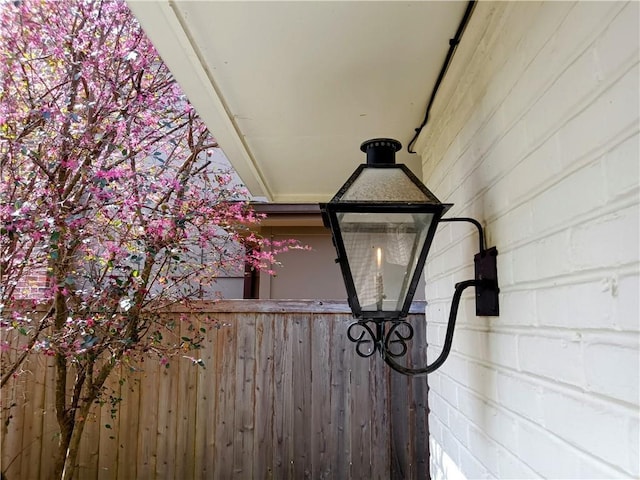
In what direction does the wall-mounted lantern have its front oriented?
to the viewer's left

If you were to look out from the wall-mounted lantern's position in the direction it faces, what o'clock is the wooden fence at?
The wooden fence is roughly at 2 o'clock from the wall-mounted lantern.
